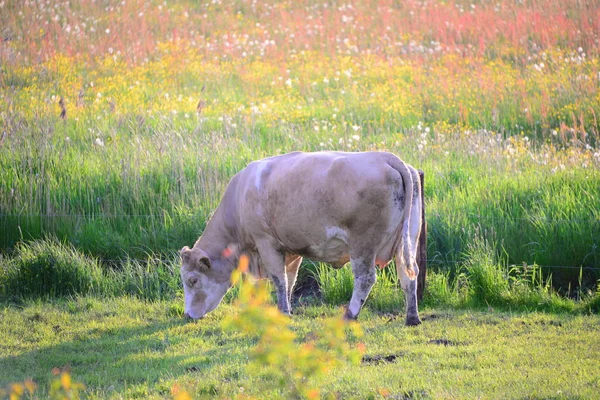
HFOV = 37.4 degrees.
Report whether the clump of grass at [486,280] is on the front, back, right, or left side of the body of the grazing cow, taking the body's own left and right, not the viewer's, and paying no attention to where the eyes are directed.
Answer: back

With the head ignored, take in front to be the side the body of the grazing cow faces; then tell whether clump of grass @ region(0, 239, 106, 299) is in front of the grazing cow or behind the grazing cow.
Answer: in front

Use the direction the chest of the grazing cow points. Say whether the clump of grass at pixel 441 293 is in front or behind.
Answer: behind

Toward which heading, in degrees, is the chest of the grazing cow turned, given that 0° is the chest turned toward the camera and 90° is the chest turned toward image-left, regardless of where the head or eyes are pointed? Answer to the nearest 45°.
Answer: approximately 90°

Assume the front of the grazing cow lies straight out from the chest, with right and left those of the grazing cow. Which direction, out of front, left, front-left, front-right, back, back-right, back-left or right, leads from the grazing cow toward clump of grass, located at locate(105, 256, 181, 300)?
front-right
